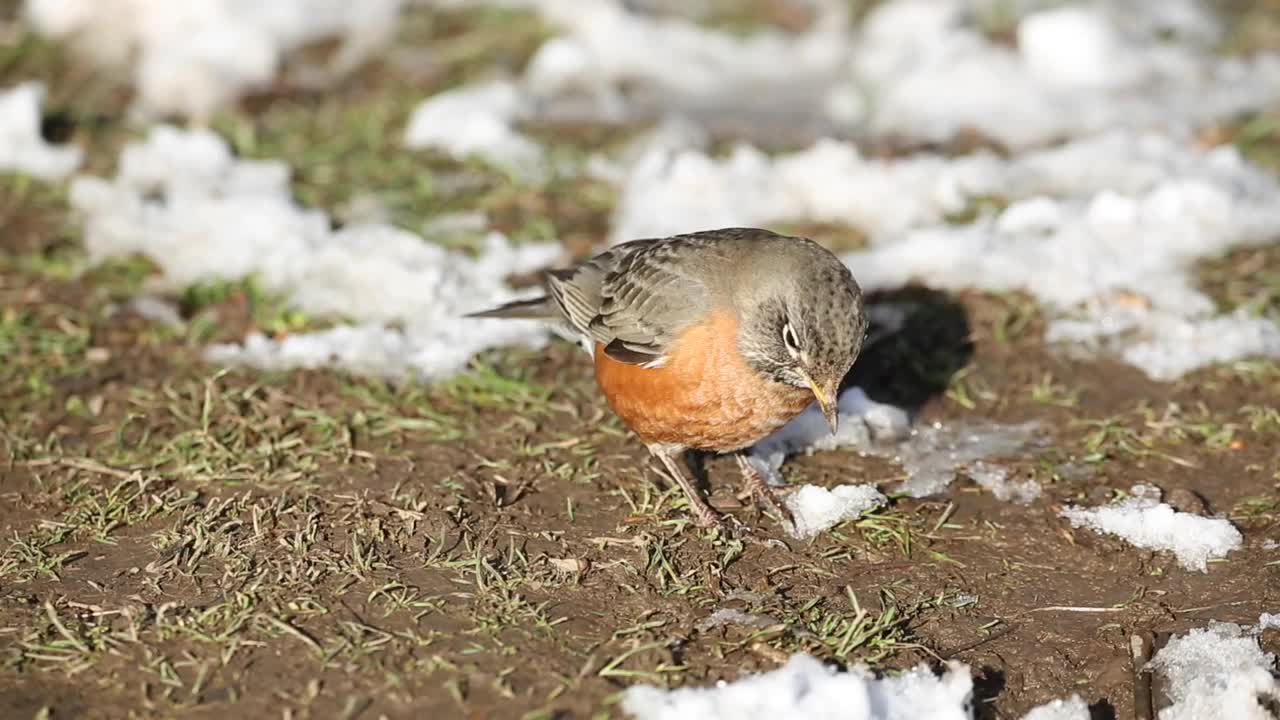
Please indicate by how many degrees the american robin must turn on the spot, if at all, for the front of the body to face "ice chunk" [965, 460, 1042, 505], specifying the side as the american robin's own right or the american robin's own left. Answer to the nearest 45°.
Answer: approximately 45° to the american robin's own left

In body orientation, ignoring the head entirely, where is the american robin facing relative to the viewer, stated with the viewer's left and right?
facing the viewer and to the right of the viewer

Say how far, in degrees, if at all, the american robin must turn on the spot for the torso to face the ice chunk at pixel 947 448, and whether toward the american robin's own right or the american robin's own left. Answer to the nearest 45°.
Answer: approximately 90° to the american robin's own left
